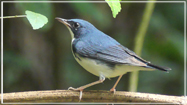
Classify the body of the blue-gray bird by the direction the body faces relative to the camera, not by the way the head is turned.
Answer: to the viewer's left

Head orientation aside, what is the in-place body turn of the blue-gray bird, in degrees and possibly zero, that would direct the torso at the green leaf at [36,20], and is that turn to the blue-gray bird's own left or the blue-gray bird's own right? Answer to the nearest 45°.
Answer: approximately 45° to the blue-gray bird's own left
